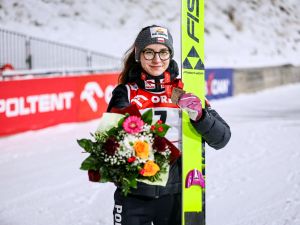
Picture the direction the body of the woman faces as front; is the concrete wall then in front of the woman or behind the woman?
behind

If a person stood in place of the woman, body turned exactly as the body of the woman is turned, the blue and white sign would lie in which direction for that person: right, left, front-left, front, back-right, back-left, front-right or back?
back

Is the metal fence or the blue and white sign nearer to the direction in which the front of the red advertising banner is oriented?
the blue and white sign

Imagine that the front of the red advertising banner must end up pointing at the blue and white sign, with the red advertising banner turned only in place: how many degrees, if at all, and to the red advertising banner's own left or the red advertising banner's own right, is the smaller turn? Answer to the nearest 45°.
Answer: approximately 90° to the red advertising banner's own left

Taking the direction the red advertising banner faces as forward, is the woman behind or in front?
in front

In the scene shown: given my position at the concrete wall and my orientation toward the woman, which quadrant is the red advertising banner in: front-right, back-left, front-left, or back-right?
front-right

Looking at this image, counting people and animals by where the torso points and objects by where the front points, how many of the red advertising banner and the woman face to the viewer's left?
0

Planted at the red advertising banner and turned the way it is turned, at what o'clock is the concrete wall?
The concrete wall is roughly at 9 o'clock from the red advertising banner.

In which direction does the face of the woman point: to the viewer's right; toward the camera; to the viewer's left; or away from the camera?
toward the camera

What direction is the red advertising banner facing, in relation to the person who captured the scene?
facing the viewer and to the right of the viewer

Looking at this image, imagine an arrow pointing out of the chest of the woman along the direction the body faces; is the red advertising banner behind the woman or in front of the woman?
behind

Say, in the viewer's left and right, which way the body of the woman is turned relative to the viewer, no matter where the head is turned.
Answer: facing the viewer

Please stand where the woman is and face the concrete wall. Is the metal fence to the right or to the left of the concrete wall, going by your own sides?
left
